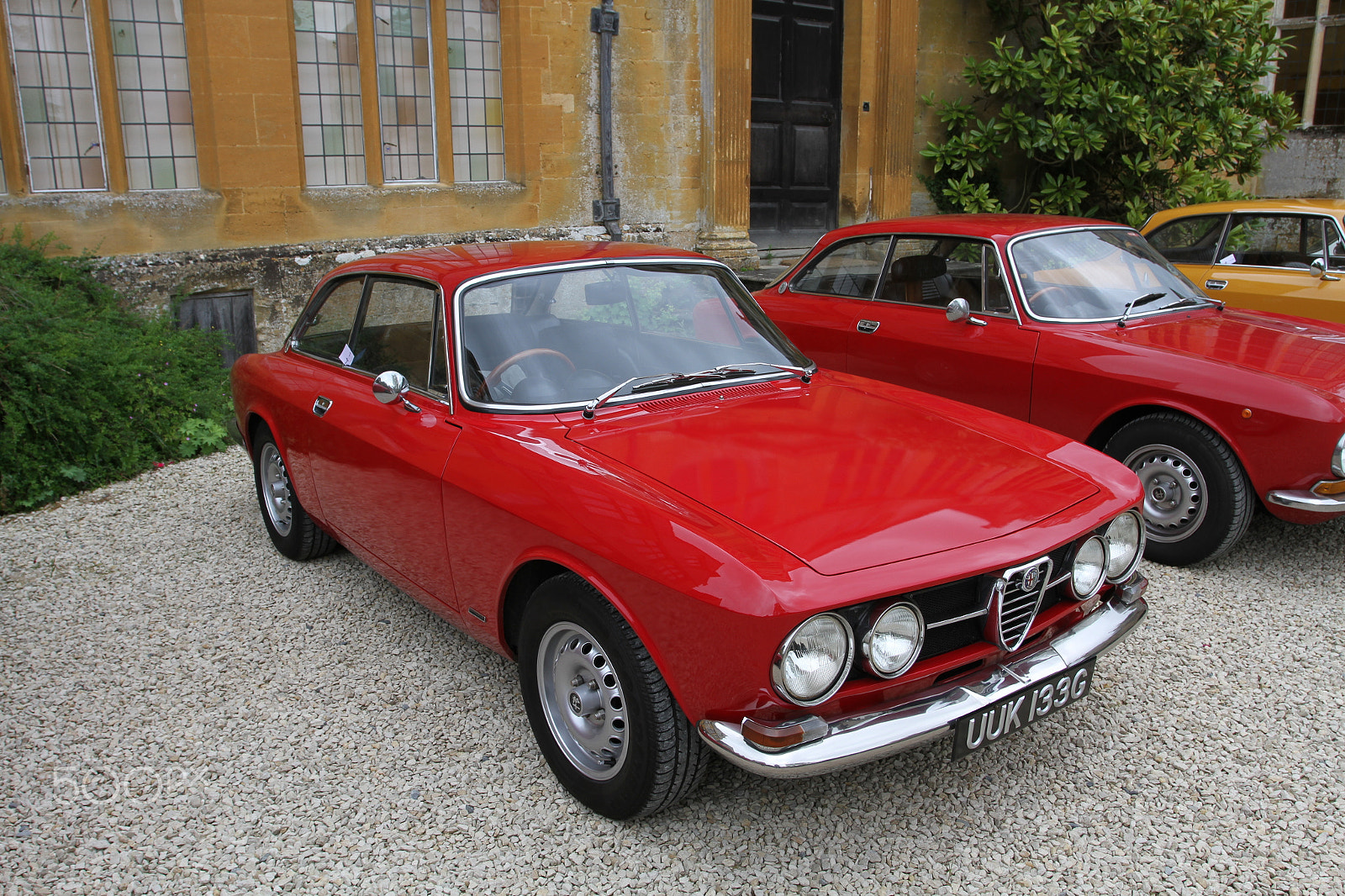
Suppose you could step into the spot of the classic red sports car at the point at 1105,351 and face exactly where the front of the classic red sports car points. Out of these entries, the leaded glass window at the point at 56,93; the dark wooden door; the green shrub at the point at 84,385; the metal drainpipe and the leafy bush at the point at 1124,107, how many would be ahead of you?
0

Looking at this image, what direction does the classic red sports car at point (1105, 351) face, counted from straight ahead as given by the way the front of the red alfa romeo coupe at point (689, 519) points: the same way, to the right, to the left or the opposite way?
the same way

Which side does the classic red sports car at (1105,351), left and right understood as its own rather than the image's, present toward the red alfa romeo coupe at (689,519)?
right

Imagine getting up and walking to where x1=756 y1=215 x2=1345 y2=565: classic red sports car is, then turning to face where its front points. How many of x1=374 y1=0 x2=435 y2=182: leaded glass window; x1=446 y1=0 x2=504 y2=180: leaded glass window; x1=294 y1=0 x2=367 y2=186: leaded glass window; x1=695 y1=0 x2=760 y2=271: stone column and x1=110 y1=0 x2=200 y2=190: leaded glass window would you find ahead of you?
0

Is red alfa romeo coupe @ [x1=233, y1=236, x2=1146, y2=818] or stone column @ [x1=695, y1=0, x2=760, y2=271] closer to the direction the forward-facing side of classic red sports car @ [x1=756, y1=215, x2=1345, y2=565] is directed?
the red alfa romeo coupe

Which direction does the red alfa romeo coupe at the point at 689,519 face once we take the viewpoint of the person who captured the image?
facing the viewer and to the right of the viewer

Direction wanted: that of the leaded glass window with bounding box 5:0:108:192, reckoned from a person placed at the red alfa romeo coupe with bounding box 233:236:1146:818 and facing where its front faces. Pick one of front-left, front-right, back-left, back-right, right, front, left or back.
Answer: back

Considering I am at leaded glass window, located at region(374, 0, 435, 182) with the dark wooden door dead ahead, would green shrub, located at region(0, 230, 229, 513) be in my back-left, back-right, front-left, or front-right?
back-right

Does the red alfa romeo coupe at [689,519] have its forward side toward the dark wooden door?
no

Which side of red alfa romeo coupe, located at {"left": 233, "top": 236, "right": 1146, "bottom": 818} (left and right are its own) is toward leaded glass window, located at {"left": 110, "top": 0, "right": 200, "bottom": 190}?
back

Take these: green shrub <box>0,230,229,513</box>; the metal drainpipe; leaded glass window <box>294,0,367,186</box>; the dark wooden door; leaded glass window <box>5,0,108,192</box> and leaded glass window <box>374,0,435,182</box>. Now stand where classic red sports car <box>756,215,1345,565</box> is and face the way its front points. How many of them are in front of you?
0

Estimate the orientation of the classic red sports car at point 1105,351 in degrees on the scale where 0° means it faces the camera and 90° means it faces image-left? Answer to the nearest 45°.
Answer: approximately 315°

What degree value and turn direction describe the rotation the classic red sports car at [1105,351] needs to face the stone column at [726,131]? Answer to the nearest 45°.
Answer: approximately 180°

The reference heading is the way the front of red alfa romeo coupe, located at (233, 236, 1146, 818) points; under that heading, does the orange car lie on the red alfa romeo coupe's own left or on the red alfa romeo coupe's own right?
on the red alfa romeo coupe's own left

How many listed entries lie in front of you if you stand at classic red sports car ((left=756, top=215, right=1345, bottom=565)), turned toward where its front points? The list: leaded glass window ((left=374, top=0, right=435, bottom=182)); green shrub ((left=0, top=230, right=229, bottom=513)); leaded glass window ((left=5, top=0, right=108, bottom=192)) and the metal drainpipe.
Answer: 0

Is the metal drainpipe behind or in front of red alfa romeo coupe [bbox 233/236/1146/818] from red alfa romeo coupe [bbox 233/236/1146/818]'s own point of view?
behind

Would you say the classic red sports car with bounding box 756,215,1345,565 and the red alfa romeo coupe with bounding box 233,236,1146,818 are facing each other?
no

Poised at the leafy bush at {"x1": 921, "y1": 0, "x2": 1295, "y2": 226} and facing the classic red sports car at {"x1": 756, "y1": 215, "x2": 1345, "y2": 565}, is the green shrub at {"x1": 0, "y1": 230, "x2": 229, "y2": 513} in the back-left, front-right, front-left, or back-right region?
front-right
